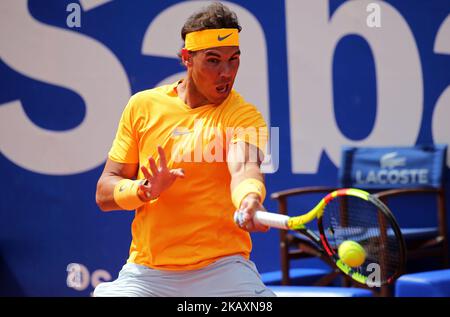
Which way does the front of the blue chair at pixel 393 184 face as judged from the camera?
facing the viewer and to the left of the viewer

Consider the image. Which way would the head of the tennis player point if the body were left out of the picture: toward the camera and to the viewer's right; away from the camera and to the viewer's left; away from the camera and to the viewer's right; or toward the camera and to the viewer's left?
toward the camera and to the viewer's right

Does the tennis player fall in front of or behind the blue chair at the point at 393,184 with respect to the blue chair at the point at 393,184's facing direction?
in front

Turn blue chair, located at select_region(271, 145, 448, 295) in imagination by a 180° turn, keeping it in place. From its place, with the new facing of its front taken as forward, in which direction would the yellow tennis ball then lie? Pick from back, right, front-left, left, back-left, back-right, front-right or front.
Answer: back-right
